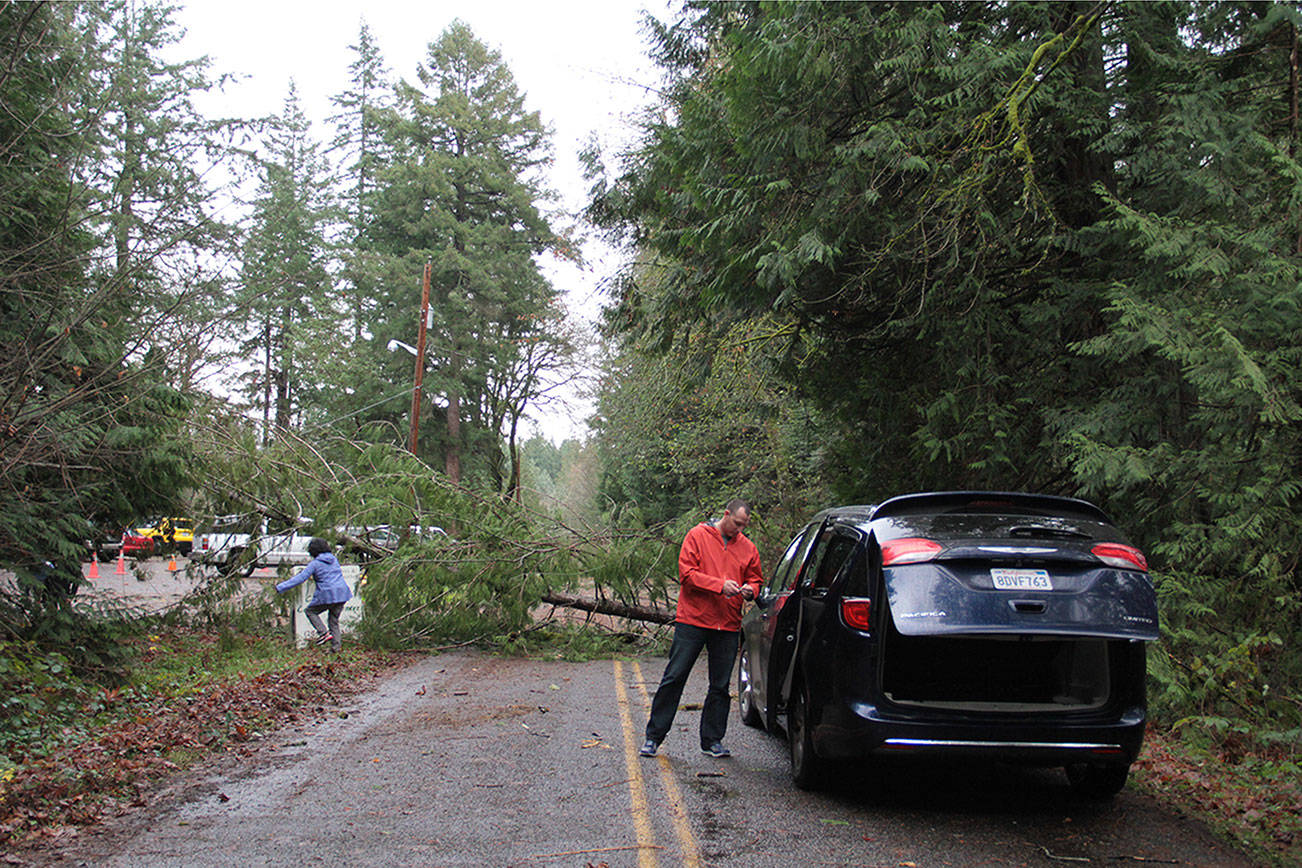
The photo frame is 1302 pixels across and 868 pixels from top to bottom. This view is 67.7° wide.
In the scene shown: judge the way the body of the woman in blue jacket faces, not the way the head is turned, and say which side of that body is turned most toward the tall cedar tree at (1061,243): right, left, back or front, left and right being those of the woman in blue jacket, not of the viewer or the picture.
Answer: back

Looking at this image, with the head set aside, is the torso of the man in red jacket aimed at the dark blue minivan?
yes

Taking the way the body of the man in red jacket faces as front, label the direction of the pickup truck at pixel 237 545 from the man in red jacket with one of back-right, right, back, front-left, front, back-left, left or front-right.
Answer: back

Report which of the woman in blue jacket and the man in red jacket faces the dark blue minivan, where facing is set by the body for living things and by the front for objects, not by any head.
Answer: the man in red jacket

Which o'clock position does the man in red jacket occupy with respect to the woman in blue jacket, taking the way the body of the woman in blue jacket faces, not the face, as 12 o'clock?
The man in red jacket is roughly at 7 o'clock from the woman in blue jacket.

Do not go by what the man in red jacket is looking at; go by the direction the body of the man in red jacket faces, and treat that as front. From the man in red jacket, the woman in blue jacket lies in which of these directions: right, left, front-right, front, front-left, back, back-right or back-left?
back

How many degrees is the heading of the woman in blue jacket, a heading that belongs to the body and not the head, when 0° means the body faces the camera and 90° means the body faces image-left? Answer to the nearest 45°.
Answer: approximately 135°

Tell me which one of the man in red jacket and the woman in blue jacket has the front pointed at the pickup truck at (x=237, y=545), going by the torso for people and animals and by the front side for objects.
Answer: the woman in blue jacket

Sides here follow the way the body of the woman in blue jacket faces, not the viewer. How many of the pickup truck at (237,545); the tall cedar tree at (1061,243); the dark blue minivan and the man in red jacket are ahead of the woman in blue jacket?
1
